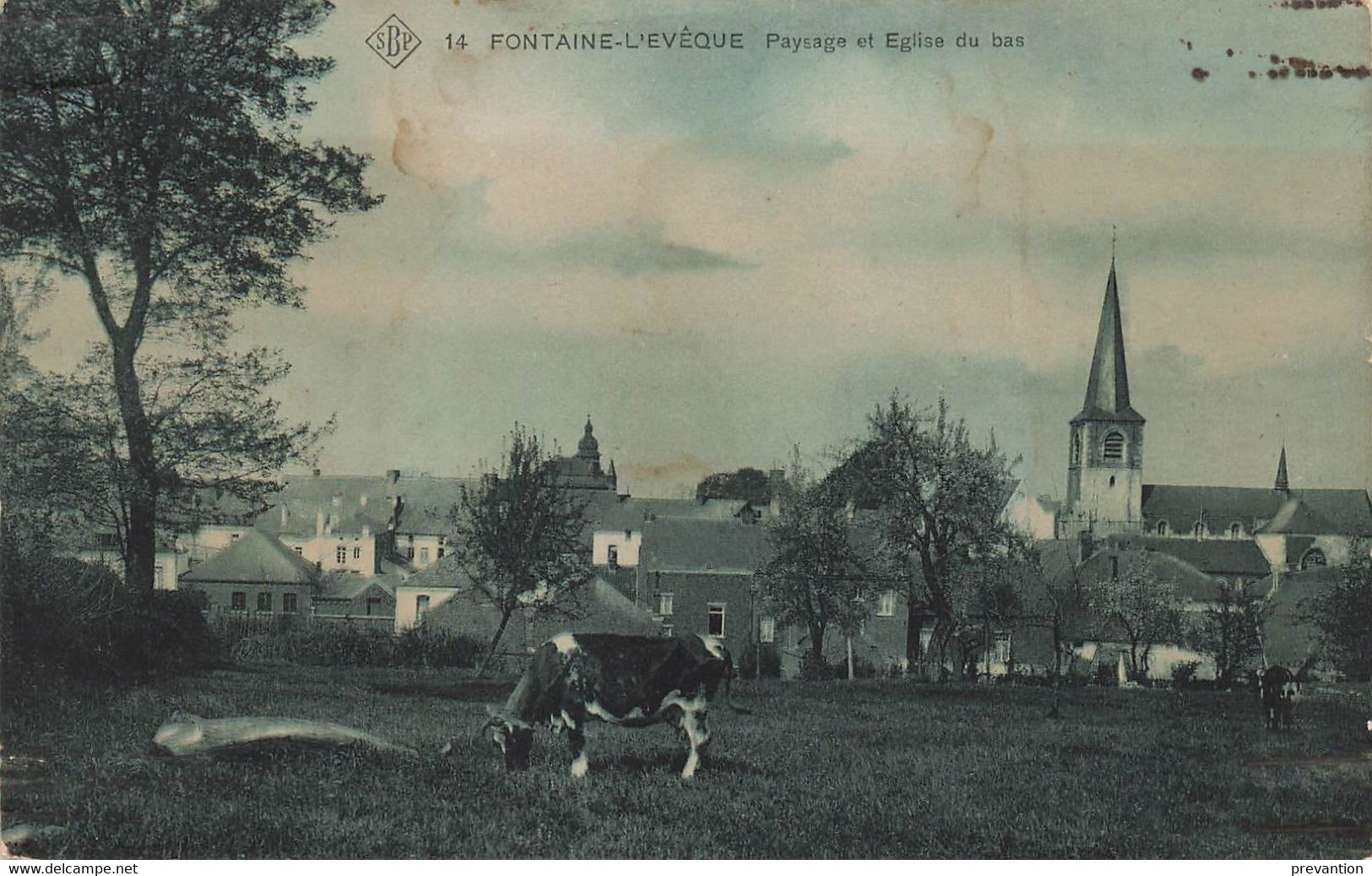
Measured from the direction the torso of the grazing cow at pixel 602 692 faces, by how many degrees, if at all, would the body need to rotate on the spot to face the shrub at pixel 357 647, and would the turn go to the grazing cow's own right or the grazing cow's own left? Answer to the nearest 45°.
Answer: approximately 45° to the grazing cow's own right

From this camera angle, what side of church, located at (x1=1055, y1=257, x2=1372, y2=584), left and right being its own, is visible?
left

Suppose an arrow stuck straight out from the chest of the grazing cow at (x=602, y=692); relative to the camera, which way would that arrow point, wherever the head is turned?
to the viewer's left

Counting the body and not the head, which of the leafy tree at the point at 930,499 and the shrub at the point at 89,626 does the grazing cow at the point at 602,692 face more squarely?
the shrub

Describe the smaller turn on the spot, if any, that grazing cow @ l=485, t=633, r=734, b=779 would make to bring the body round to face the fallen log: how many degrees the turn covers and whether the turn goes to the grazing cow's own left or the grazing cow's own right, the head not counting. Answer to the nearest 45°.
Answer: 0° — it already faces it

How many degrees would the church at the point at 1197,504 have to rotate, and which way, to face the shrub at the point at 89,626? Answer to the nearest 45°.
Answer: approximately 45° to its left

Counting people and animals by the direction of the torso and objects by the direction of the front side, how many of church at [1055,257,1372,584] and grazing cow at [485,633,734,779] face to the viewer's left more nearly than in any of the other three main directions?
2

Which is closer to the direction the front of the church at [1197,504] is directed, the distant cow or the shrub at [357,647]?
the shrub

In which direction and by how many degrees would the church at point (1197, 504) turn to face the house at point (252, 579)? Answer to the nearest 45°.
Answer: approximately 45° to its left

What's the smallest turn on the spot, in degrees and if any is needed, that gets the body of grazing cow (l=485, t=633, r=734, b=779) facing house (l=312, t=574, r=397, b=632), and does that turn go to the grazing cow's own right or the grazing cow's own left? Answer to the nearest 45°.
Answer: approximately 45° to the grazing cow's own right
